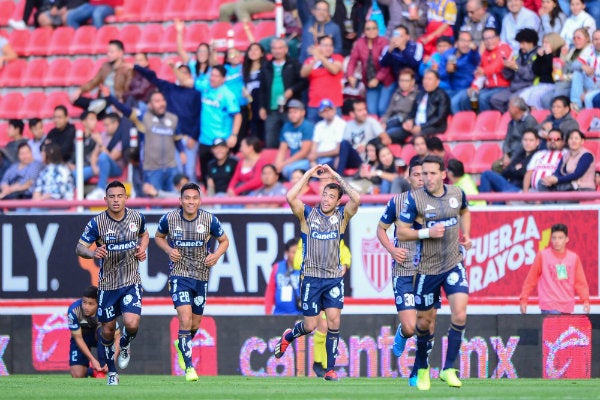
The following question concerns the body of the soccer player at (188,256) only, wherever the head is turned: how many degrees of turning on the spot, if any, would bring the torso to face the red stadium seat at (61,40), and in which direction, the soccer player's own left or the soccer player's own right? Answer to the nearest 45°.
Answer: approximately 180°

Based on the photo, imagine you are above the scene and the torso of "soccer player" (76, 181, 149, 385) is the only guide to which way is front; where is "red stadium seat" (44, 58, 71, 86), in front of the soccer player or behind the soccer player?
behind

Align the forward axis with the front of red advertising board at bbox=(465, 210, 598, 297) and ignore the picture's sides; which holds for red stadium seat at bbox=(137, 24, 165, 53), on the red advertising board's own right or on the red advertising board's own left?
on the red advertising board's own right

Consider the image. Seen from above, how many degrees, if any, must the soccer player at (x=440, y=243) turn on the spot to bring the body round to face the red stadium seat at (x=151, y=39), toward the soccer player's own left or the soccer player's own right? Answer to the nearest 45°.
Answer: approximately 135° to the soccer player's own right

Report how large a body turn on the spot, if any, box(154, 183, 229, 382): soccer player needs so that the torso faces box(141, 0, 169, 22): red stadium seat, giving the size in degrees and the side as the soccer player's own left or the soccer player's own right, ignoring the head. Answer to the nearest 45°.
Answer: approximately 180°

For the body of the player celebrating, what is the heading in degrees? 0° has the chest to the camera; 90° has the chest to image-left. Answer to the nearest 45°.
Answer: approximately 0°

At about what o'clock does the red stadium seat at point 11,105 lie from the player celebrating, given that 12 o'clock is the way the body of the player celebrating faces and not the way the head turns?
The red stadium seat is roughly at 5 o'clock from the player celebrating.
